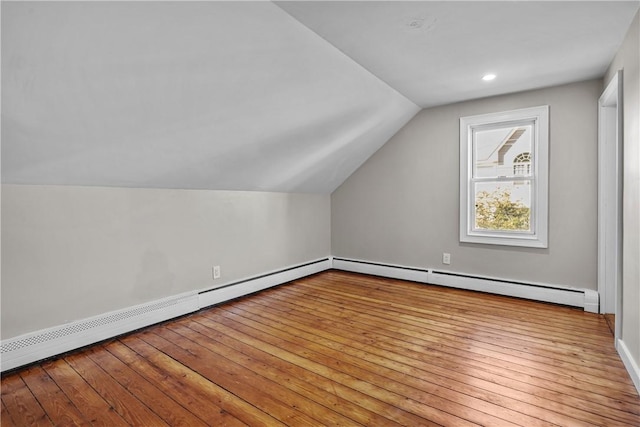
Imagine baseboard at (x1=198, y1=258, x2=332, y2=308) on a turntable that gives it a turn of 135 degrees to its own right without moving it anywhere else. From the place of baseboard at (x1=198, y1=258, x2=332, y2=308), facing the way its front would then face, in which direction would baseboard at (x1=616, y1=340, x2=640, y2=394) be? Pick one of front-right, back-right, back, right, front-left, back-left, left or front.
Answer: back-left

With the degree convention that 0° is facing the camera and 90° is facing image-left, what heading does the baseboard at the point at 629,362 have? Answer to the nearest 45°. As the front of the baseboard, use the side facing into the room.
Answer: approximately 90°

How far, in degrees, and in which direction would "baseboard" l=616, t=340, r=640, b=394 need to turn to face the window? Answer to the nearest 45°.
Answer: approximately 45° to its right

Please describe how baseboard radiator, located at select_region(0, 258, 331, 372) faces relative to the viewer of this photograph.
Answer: facing the viewer and to the right of the viewer

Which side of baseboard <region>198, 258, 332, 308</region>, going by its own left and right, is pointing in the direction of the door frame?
front

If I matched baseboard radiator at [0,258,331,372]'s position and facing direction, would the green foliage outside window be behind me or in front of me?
in front

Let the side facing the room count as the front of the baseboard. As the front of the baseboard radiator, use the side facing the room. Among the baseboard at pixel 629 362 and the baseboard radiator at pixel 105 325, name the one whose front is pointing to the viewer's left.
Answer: the baseboard

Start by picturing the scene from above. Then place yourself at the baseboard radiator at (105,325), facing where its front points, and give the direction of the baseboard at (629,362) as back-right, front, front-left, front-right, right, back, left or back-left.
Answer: front

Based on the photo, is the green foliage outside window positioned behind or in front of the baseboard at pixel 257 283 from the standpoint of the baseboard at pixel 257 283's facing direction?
in front

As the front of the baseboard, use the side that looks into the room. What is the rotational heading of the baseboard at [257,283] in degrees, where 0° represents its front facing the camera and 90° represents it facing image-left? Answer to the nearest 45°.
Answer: approximately 315°

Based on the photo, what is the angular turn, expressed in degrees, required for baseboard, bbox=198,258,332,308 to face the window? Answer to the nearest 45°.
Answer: approximately 45° to its left
